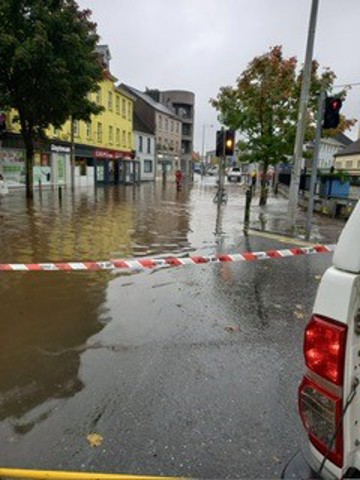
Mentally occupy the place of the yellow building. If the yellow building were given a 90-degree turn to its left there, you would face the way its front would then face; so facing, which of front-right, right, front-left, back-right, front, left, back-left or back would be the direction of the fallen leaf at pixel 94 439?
back-right

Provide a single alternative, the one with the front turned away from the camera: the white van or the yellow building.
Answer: the white van

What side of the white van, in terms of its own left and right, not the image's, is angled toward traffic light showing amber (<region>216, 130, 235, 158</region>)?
front

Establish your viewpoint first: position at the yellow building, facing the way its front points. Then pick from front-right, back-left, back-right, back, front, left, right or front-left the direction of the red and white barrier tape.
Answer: front-right

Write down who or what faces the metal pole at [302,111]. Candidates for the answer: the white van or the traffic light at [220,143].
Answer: the white van

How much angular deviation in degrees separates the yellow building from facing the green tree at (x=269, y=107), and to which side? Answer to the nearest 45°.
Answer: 0° — it already faces it

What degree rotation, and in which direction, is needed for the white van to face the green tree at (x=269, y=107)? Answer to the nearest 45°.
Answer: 0° — it already faces it

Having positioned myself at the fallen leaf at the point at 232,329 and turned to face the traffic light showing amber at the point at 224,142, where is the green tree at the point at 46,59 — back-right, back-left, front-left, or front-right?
front-left

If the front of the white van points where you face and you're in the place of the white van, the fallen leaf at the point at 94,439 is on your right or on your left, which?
on your left

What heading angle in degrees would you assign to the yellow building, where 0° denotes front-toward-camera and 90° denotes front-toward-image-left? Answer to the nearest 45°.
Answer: approximately 315°

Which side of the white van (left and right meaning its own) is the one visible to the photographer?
back

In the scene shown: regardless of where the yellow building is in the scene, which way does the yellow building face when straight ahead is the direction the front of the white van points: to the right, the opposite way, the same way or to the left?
to the right
